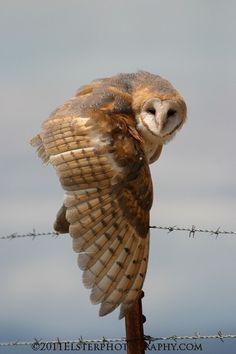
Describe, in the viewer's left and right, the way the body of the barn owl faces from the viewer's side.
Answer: facing to the right of the viewer
